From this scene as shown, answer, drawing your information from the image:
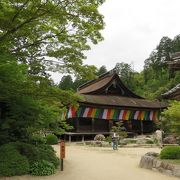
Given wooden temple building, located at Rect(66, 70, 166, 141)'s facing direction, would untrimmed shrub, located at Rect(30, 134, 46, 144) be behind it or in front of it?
in front

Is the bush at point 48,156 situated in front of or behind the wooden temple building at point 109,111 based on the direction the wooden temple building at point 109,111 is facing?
in front

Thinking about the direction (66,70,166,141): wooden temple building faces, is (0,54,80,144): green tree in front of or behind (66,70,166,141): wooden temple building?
in front

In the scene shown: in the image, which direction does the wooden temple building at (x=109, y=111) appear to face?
toward the camera

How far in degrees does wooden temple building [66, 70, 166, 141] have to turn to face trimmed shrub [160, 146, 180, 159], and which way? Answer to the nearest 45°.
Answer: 0° — it already faces it

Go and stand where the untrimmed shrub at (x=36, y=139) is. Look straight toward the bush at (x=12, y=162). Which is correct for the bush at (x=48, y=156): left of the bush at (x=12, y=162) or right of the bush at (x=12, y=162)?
left

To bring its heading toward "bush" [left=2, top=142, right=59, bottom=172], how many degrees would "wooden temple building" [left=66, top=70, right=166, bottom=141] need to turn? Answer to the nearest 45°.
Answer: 0° — it already faces it
